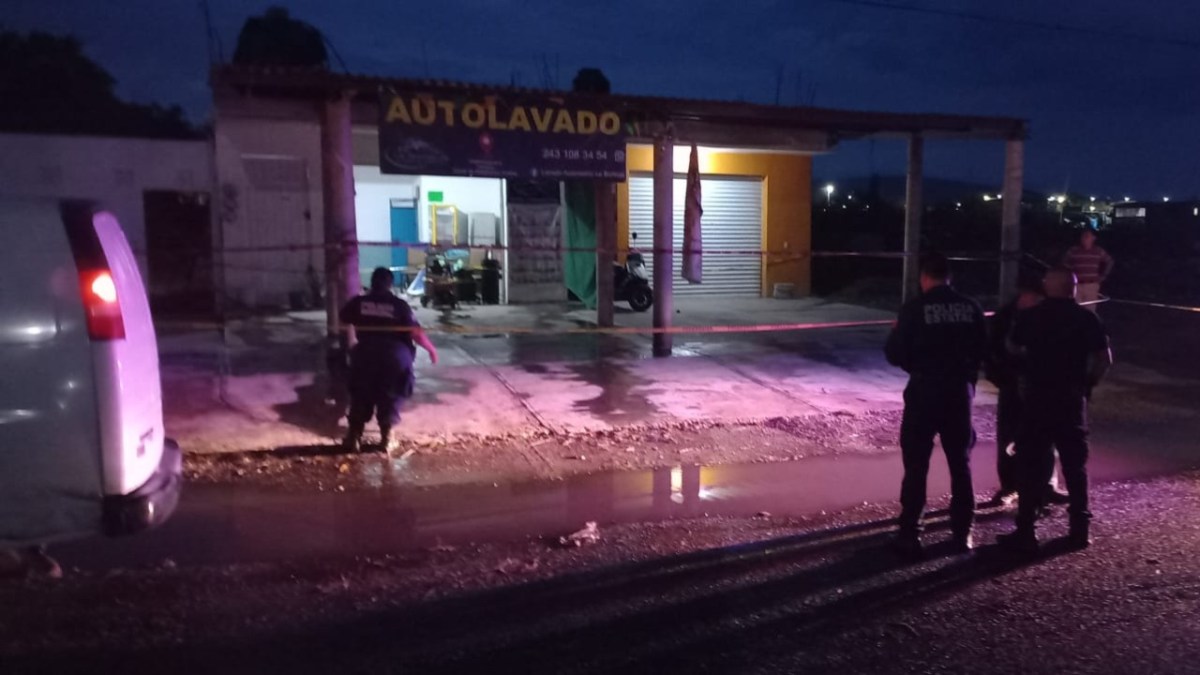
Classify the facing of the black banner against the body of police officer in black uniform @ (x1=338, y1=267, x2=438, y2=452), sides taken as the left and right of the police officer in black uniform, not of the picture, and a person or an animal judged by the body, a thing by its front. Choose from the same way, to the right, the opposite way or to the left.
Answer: the opposite way

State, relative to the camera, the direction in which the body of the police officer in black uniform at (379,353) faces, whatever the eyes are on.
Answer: away from the camera

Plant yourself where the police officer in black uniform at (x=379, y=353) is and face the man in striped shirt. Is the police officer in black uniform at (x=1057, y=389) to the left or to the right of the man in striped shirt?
right

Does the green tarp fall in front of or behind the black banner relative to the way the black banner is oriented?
behind

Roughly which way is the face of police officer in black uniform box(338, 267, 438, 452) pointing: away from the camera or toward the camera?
away from the camera

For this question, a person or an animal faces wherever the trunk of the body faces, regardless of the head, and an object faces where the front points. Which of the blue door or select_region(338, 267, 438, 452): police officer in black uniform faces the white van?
the blue door

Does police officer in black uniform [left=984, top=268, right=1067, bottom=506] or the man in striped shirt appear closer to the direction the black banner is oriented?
the police officer in black uniform

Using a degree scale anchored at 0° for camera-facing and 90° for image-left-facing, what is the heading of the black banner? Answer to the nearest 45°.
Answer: approximately 0°

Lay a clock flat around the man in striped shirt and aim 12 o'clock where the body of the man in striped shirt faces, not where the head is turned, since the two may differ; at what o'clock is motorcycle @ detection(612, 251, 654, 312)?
The motorcycle is roughly at 4 o'clock from the man in striped shirt.

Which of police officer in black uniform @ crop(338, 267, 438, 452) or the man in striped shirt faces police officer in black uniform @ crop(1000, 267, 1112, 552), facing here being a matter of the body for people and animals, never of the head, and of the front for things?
the man in striped shirt

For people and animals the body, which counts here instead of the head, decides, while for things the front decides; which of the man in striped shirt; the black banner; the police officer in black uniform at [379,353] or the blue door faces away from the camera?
the police officer in black uniform

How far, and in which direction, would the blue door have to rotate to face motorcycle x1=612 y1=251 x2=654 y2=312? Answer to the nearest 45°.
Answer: approximately 45° to its left
